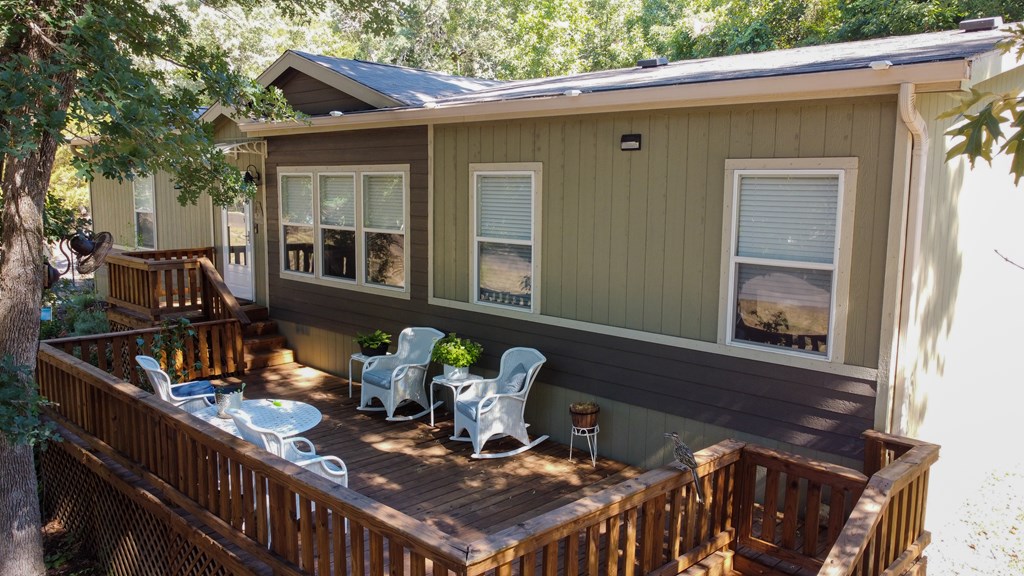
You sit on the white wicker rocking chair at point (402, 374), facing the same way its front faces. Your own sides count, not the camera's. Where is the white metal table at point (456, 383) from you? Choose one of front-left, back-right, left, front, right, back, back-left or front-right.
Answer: left

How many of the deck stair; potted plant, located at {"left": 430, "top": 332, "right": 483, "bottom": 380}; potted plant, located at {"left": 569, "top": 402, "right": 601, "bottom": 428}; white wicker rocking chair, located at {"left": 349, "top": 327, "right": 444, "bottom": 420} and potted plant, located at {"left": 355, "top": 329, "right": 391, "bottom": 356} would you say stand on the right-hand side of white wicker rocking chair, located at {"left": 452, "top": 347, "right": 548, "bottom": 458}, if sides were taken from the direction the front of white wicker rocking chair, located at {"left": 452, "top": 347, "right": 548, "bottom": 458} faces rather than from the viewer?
4

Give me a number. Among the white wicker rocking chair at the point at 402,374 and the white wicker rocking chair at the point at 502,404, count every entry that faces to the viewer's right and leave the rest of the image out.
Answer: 0

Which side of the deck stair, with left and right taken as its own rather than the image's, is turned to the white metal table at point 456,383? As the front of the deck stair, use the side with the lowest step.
front

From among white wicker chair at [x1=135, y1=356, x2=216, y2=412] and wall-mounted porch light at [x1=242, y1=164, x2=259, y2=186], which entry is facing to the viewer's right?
the white wicker chair

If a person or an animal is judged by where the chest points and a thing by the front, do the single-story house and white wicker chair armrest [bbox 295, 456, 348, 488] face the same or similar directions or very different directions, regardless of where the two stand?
very different directions

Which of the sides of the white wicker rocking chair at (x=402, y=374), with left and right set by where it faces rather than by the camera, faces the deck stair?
right

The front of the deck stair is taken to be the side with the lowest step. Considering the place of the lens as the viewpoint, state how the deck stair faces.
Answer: facing the viewer and to the right of the viewer

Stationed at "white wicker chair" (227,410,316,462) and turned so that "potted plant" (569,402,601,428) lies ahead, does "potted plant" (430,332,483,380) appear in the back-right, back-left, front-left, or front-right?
front-left

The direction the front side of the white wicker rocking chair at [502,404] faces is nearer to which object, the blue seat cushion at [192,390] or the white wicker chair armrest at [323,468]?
the white wicker chair armrest

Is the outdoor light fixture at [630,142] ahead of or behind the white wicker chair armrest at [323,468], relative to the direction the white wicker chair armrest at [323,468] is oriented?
ahead

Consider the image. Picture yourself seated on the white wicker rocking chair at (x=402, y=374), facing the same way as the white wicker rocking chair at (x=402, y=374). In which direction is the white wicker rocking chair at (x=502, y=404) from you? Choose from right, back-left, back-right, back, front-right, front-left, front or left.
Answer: left

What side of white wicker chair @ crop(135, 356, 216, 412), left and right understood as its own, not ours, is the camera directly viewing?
right

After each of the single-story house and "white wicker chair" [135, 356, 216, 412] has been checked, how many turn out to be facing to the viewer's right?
1

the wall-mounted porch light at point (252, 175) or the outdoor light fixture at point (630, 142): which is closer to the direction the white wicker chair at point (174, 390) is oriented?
the outdoor light fixture

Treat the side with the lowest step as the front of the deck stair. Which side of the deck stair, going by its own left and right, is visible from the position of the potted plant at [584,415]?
front

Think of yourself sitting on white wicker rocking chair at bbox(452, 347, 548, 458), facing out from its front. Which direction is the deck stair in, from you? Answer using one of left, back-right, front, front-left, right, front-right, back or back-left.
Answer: right

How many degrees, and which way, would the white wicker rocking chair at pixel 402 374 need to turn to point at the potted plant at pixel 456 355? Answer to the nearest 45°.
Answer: approximately 90° to its left

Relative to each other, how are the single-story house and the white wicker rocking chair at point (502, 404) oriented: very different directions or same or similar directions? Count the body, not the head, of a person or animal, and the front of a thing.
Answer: same or similar directions
